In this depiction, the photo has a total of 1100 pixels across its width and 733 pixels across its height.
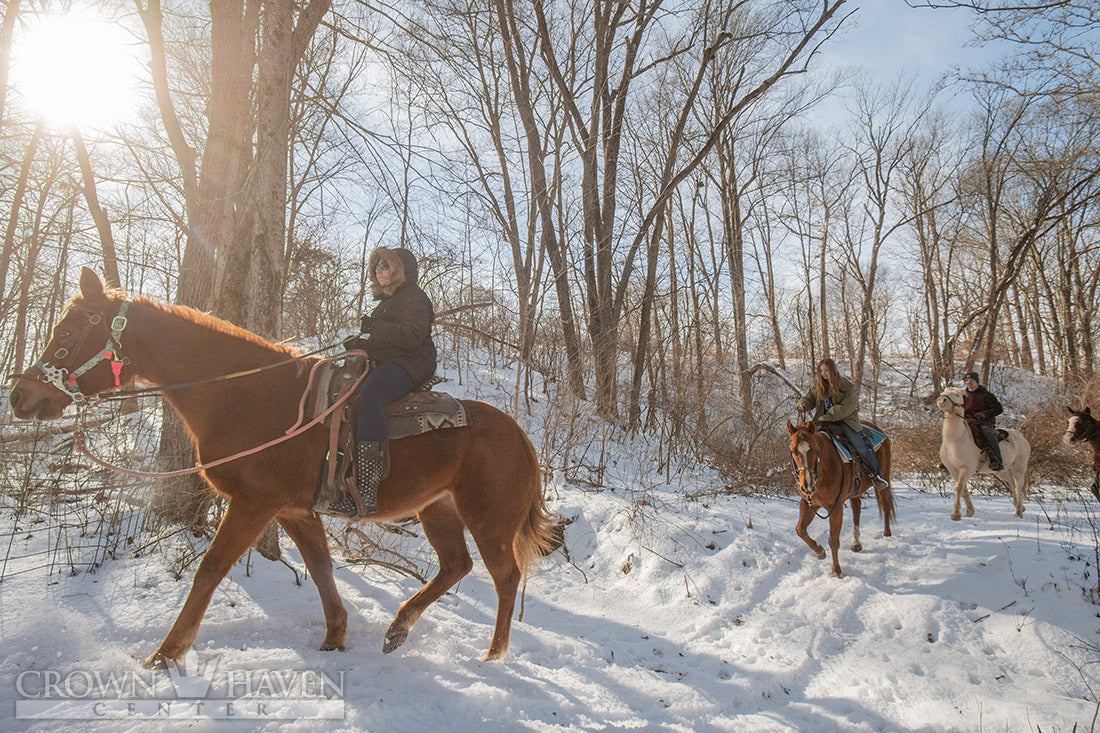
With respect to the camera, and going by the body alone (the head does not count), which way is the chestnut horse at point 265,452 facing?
to the viewer's left

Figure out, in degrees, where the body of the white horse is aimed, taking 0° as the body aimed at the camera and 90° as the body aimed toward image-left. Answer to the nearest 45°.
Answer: approximately 45°

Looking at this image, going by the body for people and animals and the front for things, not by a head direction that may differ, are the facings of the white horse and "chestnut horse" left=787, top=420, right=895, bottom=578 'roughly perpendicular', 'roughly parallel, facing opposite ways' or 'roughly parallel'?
roughly parallel

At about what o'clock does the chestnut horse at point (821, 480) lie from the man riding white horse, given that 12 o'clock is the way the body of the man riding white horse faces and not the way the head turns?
The chestnut horse is roughly at 11 o'clock from the man riding white horse.

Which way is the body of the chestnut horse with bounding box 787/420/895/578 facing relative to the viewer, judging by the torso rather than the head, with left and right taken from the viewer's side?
facing the viewer and to the left of the viewer

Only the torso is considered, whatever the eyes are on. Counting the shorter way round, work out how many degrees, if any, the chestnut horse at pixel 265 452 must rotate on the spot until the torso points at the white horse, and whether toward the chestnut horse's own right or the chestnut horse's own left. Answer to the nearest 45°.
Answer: approximately 180°

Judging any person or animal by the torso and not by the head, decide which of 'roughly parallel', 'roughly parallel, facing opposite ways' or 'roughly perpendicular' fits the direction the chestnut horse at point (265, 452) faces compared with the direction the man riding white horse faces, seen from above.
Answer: roughly parallel

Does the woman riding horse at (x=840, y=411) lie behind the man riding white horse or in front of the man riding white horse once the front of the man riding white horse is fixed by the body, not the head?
in front

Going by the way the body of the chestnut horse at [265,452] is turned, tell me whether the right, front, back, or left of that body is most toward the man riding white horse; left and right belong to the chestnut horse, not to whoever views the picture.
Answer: back

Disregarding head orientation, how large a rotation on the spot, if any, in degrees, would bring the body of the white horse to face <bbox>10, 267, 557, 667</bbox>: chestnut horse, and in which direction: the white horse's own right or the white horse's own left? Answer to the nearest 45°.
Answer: approximately 45° to the white horse's own left
